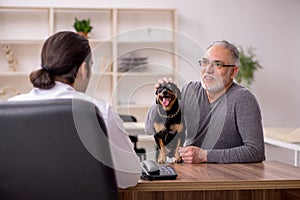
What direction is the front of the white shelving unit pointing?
toward the camera

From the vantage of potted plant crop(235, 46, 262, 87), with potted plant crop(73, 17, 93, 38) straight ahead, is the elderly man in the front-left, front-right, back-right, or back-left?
front-left

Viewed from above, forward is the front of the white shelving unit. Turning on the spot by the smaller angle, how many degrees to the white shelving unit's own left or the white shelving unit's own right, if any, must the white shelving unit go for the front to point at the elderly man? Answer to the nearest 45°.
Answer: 0° — it already faces them

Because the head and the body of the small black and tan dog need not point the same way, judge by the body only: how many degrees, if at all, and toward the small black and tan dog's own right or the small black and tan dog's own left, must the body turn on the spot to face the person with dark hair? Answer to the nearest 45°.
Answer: approximately 45° to the small black and tan dog's own right

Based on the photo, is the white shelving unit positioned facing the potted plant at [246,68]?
no

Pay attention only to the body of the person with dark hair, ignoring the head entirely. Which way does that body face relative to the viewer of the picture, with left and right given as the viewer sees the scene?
facing away from the viewer and to the right of the viewer

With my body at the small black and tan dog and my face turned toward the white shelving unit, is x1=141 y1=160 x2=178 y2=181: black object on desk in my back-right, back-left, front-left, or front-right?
back-left

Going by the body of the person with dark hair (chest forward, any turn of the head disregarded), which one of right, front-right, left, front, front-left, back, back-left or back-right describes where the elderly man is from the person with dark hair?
front

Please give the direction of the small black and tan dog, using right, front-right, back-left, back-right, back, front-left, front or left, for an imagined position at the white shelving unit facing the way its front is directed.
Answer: front

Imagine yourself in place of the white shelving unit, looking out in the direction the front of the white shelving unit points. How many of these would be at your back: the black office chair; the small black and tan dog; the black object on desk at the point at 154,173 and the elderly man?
0

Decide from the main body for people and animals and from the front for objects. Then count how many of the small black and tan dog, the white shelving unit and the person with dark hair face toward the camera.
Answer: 2

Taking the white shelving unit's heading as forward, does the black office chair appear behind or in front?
in front

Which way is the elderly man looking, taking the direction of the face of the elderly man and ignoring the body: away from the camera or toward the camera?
toward the camera

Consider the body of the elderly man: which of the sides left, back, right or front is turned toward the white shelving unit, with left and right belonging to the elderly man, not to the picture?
right

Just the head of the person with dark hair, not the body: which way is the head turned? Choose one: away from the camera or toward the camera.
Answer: away from the camera

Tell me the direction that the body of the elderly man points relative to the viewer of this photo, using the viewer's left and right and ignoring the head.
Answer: facing the viewer and to the left of the viewer

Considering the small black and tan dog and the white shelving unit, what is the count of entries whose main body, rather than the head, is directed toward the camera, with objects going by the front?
2

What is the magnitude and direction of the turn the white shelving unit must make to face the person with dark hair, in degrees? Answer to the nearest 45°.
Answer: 0° — it already faces them

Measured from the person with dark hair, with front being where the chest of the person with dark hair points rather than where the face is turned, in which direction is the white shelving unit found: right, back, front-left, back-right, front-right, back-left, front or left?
front-left

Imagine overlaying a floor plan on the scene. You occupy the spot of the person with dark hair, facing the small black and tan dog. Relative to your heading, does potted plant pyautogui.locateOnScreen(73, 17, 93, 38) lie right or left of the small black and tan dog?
left

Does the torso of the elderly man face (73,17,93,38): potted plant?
no
